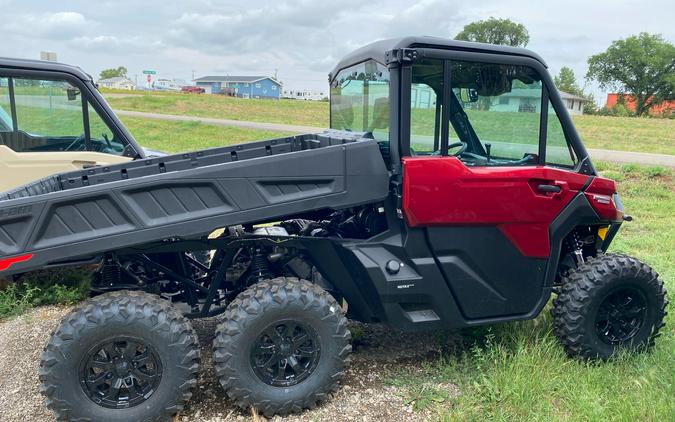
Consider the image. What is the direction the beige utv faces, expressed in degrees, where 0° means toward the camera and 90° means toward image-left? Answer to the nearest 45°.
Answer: approximately 270°

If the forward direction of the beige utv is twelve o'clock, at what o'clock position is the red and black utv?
The red and black utv is roughly at 2 o'clock from the beige utv.
